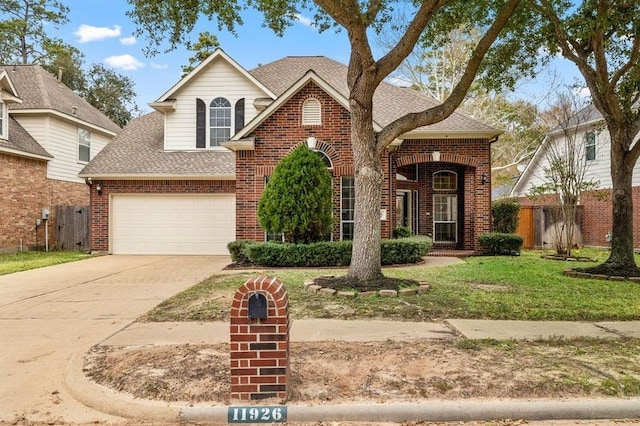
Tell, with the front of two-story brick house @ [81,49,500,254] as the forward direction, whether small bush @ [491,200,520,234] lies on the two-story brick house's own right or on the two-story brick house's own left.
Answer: on the two-story brick house's own left

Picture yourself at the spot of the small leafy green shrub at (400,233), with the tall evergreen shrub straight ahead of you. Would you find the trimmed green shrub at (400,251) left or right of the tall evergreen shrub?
left

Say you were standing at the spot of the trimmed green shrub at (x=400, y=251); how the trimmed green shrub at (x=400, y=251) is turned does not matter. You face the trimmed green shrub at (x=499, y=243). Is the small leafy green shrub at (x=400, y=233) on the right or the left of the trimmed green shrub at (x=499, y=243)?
left

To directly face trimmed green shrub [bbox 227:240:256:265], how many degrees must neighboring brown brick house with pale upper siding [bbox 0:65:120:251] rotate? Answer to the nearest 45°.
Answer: approximately 45° to its left

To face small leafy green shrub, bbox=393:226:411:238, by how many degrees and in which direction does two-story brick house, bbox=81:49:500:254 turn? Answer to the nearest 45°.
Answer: approximately 90° to its left

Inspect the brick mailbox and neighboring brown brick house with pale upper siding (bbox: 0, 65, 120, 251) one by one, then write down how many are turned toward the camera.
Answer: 2

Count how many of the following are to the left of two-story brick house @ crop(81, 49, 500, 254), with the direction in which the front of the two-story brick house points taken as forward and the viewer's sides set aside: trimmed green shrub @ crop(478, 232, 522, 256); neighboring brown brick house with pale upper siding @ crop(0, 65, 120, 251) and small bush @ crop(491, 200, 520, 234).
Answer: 2

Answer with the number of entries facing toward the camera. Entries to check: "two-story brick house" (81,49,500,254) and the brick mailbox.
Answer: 2

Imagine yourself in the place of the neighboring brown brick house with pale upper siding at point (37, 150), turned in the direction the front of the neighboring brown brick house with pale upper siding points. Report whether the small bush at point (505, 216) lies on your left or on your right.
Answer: on your left

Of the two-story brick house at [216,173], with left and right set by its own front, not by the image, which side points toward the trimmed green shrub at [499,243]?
left

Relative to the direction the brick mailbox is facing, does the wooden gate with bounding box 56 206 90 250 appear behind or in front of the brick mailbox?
behind

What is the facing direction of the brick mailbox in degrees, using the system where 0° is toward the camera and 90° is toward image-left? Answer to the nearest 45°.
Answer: approximately 0°
